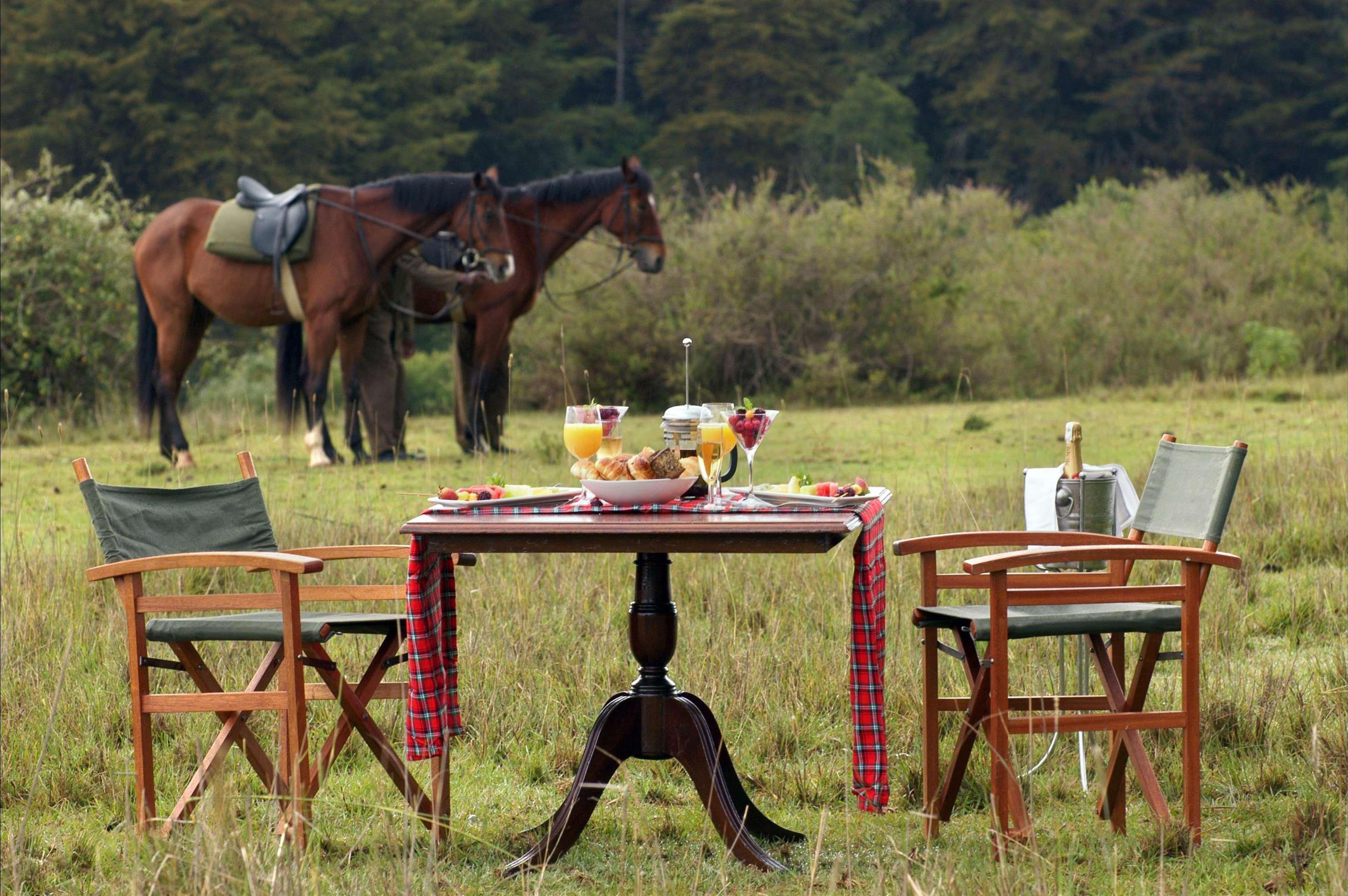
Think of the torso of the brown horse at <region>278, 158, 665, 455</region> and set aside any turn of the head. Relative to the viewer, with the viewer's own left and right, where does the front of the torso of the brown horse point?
facing to the right of the viewer

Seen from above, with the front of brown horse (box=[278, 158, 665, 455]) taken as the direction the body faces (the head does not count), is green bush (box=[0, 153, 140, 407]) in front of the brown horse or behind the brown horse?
behind

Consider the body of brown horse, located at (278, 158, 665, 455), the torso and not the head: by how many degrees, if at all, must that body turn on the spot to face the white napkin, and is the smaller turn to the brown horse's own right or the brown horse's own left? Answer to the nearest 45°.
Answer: approximately 90° to the brown horse's own right

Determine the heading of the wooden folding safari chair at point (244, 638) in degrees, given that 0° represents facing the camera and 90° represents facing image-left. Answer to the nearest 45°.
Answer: approximately 315°

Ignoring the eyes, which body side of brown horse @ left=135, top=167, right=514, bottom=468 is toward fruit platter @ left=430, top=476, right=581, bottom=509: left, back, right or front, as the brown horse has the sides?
right

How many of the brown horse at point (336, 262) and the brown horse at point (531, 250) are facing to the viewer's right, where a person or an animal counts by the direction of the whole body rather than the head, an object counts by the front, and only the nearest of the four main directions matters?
2

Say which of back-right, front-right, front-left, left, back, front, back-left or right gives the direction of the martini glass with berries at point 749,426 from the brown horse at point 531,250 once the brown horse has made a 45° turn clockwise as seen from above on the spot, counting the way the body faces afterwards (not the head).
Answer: front-right

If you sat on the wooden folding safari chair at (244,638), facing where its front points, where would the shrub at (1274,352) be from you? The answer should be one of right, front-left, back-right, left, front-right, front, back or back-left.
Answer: left

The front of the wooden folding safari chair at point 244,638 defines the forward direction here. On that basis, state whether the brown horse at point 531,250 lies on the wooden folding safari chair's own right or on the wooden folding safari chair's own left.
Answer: on the wooden folding safari chair's own left

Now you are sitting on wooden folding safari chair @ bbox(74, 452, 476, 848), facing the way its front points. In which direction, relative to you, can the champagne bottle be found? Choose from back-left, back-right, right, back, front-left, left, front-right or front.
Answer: front-left

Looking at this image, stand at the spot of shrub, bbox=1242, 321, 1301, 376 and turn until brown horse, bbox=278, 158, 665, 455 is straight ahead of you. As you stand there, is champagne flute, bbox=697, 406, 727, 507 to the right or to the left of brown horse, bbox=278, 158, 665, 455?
left

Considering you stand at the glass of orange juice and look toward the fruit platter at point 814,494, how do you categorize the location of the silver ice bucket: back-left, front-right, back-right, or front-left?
front-left

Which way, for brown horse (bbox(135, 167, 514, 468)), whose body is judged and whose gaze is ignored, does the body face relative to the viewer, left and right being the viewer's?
facing to the right of the viewer

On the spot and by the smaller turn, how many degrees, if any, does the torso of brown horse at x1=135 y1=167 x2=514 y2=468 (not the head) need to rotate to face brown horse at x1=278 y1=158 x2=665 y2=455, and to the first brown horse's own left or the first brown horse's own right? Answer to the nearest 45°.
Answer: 0° — it already faces it

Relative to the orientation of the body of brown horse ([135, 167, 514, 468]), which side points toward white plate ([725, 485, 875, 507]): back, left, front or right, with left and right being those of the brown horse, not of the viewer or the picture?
right

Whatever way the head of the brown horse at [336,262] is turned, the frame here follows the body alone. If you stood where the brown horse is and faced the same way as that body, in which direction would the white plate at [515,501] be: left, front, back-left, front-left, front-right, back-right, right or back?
right

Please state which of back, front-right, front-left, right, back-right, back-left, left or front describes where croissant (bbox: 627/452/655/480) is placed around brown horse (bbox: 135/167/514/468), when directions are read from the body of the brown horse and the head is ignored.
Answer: right
